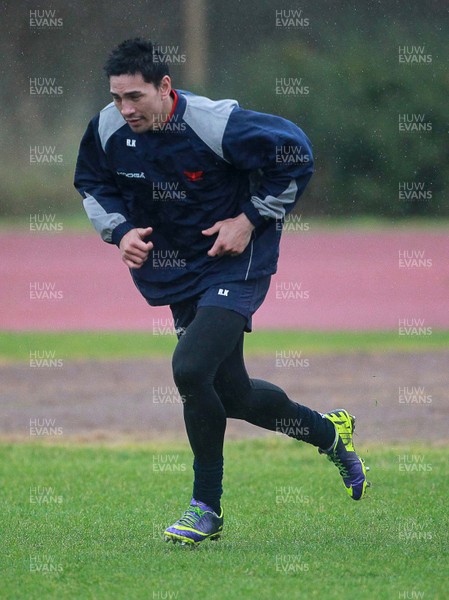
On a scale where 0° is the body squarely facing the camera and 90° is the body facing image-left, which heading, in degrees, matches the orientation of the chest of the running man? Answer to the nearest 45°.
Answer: approximately 45°
